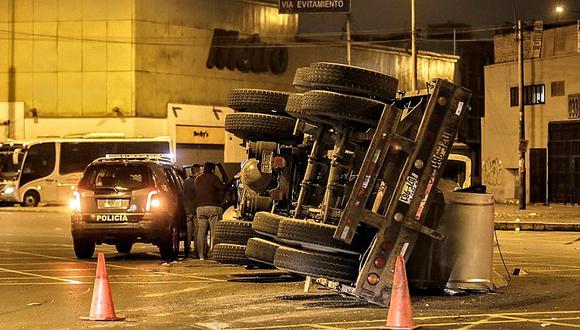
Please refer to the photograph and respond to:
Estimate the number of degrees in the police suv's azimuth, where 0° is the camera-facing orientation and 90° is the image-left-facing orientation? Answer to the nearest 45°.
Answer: approximately 180°

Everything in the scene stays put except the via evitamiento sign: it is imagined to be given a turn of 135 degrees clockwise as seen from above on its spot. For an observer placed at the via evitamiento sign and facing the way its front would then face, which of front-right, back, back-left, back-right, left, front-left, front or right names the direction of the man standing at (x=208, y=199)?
back-left

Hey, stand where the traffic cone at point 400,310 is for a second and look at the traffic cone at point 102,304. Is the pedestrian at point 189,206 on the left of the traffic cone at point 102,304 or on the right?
right

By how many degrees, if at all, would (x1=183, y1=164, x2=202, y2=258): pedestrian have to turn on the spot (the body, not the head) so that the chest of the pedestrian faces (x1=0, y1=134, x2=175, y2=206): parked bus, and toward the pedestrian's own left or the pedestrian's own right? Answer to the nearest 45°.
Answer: approximately 90° to the pedestrian's own left

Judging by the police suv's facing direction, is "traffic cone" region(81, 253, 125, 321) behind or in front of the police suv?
behind

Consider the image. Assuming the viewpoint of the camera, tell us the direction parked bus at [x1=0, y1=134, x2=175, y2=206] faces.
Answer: facing the viewer and to the left of the viewer

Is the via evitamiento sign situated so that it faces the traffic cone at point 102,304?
yes

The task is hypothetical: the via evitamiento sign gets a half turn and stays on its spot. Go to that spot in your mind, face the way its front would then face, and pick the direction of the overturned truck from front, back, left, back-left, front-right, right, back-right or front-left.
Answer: back

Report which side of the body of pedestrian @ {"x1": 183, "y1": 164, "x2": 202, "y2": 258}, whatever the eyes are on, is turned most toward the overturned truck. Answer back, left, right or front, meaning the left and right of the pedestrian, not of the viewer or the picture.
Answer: right

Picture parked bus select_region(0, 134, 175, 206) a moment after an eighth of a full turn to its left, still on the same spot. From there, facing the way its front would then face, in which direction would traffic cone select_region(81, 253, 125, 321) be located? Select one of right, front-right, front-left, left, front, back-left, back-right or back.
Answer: front

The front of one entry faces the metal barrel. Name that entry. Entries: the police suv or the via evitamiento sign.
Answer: the via evitamiento sign

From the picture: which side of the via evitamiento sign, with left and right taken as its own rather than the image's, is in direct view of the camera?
front

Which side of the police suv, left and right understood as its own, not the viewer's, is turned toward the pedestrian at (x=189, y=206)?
right
